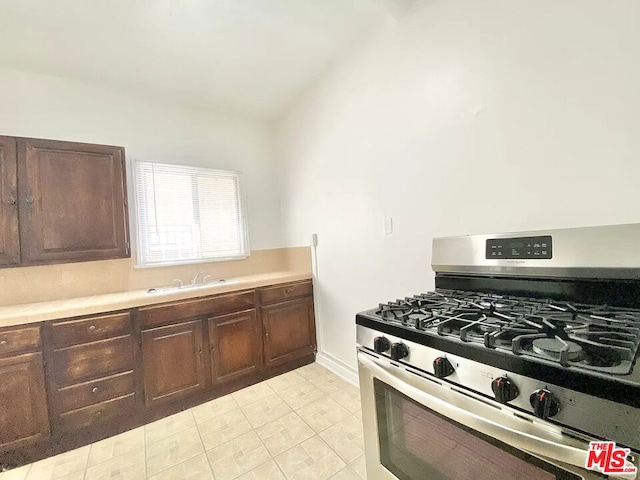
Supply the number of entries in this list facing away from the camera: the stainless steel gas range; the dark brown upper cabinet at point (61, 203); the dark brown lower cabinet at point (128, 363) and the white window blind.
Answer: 0

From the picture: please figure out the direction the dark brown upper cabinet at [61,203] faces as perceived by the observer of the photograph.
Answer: facing the viewer and to the right of the viewer

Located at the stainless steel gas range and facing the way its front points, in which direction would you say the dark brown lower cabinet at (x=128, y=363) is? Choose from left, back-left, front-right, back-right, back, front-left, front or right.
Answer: front-right

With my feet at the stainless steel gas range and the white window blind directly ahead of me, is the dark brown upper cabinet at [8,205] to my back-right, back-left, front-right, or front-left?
front-left

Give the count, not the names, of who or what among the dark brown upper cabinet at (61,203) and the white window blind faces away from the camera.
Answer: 0

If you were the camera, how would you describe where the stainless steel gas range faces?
facing the viewer and to the left of the viewer

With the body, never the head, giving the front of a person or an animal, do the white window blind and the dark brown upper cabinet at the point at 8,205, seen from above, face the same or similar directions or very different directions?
same or similar directions

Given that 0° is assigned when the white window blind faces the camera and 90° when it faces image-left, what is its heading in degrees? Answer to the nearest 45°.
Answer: approximately 315°

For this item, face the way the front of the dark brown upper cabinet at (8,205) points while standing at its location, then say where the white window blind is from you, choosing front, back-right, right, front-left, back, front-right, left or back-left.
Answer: front-left

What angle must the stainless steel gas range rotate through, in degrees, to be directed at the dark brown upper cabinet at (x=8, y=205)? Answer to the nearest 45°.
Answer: approximately 45° to its right

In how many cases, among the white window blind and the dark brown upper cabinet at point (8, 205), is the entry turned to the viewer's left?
0
